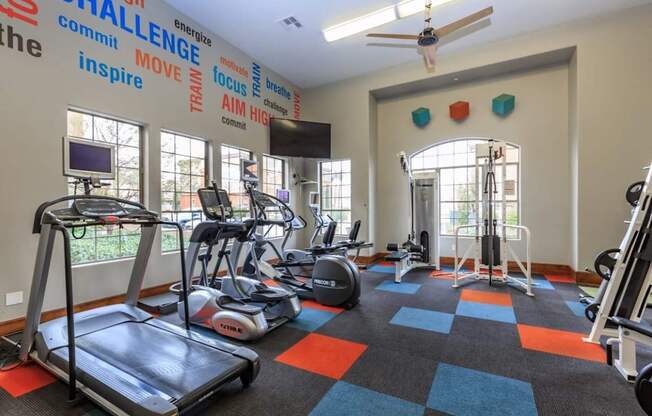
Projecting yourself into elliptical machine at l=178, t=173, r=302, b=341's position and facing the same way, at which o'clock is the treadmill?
The treadmill is roughly at 9 o'clock from the elliptical machine.

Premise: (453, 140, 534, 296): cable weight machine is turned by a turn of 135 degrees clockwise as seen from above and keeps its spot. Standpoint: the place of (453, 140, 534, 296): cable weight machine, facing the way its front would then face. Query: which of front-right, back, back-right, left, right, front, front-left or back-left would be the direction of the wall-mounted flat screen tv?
front-left

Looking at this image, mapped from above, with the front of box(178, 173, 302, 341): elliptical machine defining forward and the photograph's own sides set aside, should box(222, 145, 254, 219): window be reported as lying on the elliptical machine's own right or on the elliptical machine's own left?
on the elliptical machine's own right

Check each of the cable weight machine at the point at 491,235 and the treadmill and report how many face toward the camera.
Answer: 1

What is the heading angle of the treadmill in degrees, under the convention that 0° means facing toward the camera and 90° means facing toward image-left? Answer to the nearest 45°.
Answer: approximately 135°
